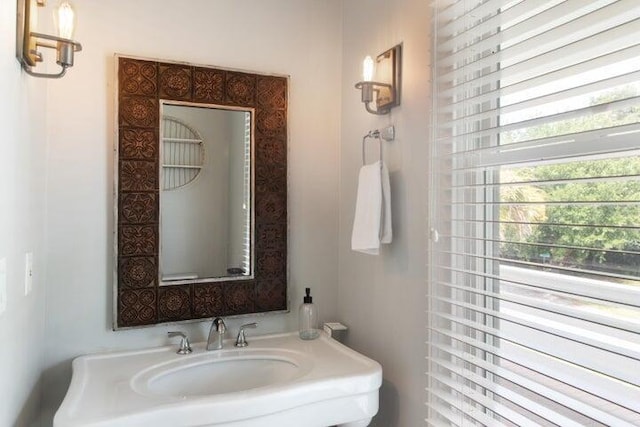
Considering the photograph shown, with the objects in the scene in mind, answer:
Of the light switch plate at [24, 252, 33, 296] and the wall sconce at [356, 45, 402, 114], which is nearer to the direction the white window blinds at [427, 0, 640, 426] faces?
the light switch plate

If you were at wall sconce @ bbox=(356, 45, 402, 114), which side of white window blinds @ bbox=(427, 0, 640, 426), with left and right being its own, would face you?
right

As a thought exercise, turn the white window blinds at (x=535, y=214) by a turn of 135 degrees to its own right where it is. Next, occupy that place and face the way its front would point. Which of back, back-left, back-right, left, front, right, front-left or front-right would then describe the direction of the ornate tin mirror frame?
left

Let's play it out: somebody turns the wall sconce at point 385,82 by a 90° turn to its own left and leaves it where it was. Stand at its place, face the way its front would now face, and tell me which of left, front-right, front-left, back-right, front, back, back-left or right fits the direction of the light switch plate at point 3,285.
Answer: right

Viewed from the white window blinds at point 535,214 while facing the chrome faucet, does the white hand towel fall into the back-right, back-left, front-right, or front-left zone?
front-right

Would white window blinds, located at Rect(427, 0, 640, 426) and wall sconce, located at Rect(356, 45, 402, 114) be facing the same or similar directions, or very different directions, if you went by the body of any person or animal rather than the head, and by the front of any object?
same or similar directions

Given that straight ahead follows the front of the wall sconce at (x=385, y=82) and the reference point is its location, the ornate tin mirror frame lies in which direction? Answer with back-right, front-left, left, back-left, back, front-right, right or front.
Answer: front-right

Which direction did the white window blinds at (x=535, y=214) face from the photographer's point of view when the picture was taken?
facing the viewer and to the left of the viewer

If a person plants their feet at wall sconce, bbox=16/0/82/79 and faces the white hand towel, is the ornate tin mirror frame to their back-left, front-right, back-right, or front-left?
front-left
